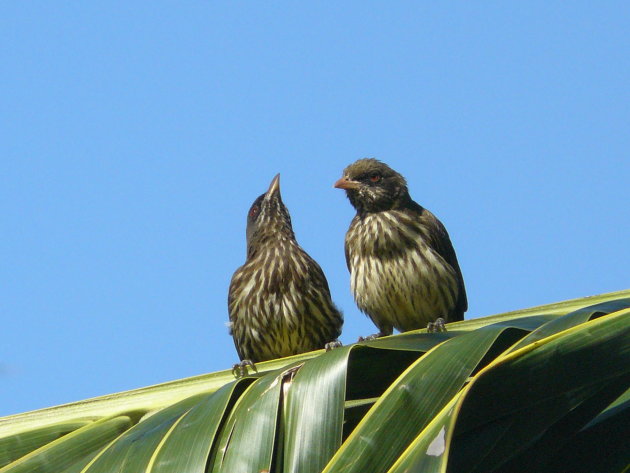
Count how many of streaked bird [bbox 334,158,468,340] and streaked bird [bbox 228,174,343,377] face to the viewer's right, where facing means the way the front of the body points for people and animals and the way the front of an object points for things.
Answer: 0

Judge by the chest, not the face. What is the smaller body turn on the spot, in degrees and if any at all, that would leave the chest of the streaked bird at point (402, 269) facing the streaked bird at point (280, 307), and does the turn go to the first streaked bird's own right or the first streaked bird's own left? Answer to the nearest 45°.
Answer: approximately 45° to the first streaked bird's own right

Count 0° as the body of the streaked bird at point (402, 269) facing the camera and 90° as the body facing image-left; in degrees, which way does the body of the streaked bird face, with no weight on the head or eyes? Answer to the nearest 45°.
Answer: approximately 45°

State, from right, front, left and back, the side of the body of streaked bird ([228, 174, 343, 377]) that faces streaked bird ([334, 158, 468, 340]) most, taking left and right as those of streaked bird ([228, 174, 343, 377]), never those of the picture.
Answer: left
